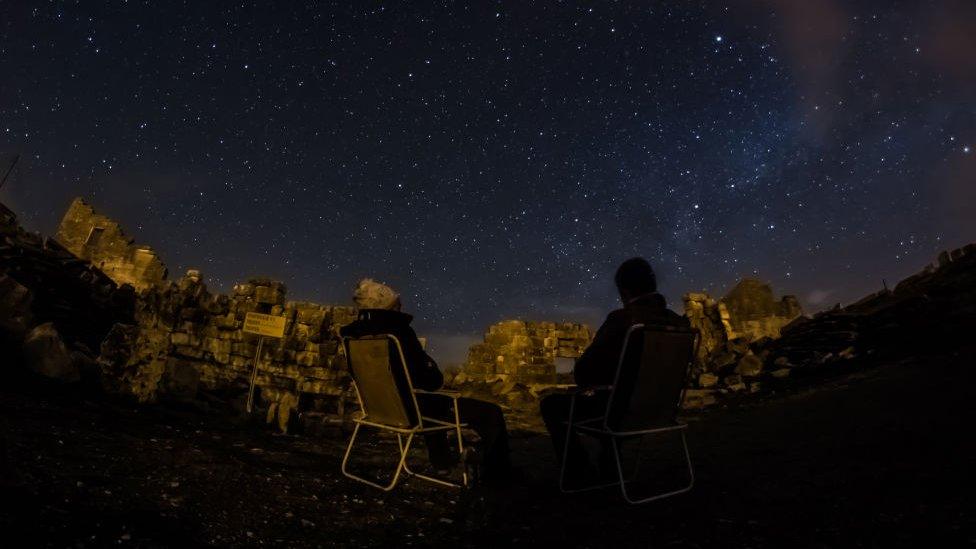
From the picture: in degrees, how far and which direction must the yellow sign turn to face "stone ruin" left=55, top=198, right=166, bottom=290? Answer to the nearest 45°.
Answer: approximately 180°

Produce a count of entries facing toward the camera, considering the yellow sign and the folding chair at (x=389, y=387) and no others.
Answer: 1

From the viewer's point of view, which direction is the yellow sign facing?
toward the camera

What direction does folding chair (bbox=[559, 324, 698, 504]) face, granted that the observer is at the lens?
facing away from the viewer and to the left of the viewer

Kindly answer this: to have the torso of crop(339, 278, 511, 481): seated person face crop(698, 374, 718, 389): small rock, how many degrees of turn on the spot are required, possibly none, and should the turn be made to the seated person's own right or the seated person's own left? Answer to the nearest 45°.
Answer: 0° — they already face it

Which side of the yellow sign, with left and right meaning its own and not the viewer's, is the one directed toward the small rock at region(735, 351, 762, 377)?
left

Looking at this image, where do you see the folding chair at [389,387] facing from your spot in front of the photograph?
facing away from the viewer and to the right of the viewer

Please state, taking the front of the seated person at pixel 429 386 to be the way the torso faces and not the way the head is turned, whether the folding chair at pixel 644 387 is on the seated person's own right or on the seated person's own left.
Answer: on the seated person's own right

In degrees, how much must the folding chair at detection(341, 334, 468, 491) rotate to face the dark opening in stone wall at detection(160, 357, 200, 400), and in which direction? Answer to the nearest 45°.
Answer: approximately 90° to its left

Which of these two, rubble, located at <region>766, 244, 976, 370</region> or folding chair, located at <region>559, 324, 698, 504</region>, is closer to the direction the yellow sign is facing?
the folding chair

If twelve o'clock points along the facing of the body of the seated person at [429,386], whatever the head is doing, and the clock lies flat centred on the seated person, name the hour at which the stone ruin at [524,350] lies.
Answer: The stone ruin is roughly at 11 o'clock from the seated person.

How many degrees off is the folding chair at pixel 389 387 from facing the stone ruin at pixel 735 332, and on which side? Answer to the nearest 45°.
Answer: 0° — it already faces it

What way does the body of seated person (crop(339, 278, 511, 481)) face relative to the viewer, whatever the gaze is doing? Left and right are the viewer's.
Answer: facing away from the viewer and to the right of the viewer
